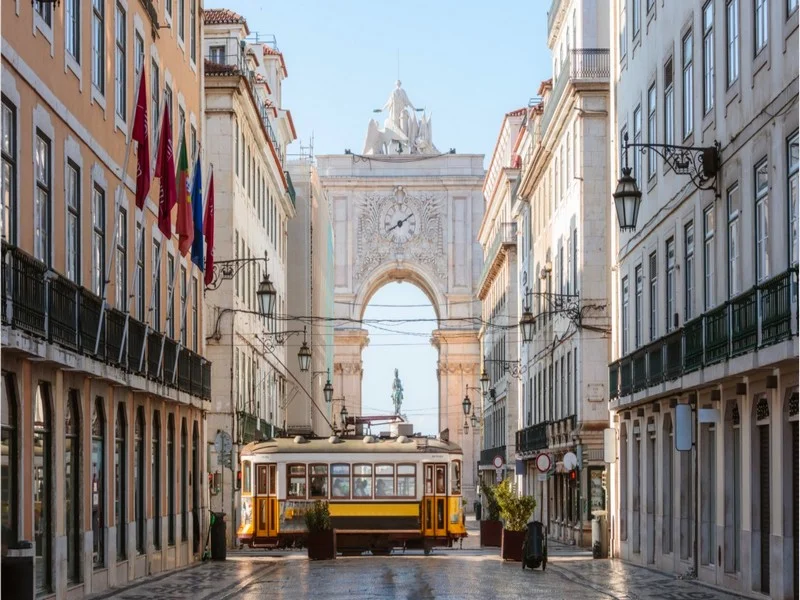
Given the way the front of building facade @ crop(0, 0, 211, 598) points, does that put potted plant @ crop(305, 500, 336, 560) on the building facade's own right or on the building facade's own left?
on the building facade's own left

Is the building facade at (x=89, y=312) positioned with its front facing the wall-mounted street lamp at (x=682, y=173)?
yes

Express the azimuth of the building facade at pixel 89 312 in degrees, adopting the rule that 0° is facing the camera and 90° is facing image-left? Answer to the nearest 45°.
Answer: approximately 270°

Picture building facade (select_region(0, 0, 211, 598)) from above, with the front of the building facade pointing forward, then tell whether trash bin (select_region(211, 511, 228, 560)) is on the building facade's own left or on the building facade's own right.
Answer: on the building facade's own left

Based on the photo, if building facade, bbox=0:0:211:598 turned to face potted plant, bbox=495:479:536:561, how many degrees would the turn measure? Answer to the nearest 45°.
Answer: approximately 45° to its left
